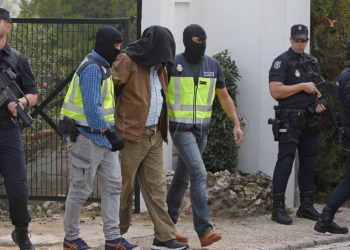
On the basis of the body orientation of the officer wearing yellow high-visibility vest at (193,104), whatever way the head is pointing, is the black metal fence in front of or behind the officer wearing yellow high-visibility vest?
behind

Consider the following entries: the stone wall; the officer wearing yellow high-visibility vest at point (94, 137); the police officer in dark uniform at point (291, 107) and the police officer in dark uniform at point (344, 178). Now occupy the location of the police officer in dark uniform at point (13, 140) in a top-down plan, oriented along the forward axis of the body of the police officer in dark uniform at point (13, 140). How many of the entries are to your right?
0

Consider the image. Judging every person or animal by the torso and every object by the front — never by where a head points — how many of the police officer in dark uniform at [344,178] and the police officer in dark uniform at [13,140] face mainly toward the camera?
1

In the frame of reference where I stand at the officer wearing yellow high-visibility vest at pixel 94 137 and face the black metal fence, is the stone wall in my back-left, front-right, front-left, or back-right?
front-right

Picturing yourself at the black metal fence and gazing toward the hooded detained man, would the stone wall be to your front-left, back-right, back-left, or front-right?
front-left

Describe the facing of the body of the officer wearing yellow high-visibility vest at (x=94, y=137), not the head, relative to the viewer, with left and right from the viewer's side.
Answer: facing to the right of the viewer

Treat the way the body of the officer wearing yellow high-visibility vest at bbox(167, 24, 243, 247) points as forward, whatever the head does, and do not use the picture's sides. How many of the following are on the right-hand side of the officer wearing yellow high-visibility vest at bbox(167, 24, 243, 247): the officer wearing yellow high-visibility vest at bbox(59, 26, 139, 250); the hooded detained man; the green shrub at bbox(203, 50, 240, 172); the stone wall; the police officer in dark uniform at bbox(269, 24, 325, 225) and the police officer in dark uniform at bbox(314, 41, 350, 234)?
2

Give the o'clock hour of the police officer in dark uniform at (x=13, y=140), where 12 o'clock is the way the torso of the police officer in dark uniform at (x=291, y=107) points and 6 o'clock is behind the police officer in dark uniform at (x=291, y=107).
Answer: the police officer in dark uniform at (x=13, y=140) is roughly at 3 o'clock from the police officer in dark uniform at (x=291, y=107).

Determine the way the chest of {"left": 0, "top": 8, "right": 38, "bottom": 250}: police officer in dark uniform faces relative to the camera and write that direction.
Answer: toward the camera
